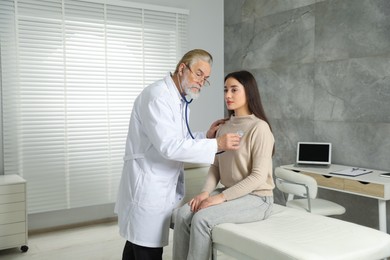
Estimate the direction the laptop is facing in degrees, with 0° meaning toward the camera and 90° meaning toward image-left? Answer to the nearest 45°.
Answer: approximately 0°

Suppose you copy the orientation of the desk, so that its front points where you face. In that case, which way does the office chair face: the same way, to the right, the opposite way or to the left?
the opposite way

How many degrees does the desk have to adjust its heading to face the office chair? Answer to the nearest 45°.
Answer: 0° — it already faces it

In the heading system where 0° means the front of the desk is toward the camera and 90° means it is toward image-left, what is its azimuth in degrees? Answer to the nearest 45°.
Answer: approximately 45°

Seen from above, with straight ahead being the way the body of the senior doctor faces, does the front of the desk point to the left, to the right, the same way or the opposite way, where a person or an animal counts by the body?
the opposite way

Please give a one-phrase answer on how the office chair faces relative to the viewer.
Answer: facing away from the viewer and to the right of the viewer

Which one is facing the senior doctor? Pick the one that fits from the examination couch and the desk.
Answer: the desk

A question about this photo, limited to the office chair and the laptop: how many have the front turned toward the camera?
1

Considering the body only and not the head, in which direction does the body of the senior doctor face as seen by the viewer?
to the viewer's right

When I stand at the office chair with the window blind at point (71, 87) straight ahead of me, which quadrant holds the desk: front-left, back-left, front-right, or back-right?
back-right

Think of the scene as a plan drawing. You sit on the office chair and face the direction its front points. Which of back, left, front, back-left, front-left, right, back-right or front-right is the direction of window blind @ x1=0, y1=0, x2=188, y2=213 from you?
back-left
